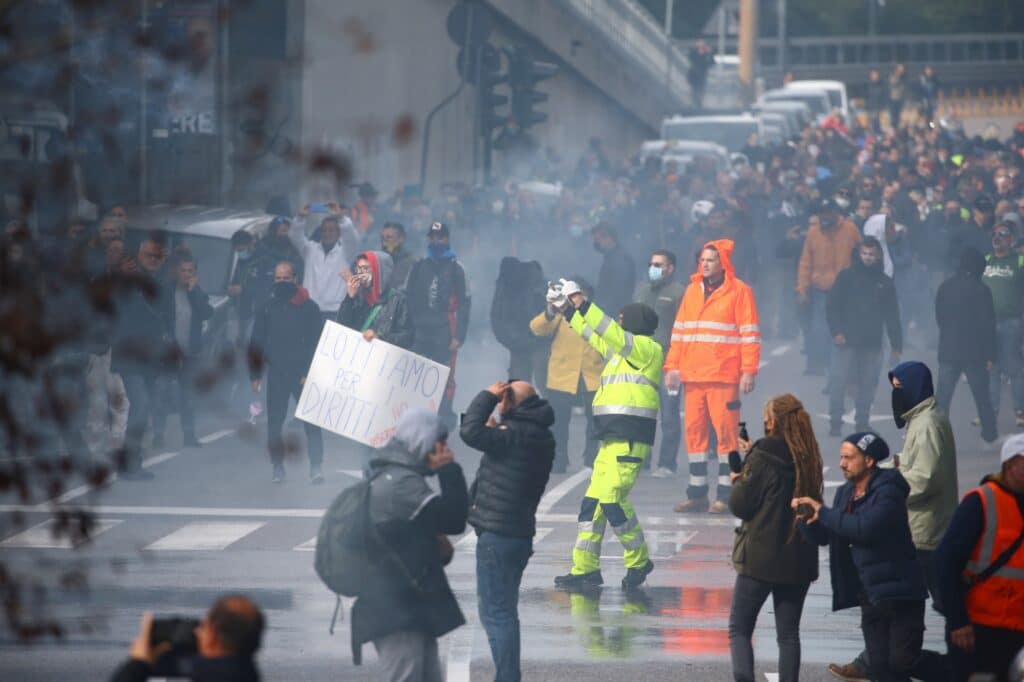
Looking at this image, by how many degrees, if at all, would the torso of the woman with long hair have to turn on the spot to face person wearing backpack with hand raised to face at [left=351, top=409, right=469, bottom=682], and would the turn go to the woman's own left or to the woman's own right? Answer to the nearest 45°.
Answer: approximately 90° to the woman's own left

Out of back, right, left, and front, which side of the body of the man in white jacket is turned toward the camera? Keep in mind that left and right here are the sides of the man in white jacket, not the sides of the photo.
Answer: front

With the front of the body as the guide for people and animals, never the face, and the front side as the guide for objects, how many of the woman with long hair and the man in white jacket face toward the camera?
1

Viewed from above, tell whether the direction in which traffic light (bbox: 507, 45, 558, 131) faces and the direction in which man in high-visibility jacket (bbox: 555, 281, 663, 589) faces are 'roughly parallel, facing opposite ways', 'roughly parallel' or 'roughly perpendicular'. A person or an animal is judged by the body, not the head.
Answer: roughly parallel, facing opposite ways

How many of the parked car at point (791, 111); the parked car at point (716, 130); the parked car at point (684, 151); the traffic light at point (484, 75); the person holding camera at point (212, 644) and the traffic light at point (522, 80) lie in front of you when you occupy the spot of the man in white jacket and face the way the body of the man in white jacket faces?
1

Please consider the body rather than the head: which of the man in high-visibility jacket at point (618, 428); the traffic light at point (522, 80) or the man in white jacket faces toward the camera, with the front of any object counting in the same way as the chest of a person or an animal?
the man in white jacket

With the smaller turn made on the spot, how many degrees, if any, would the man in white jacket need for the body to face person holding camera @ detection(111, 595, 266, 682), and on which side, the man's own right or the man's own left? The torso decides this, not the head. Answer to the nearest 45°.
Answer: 0° — they already face them

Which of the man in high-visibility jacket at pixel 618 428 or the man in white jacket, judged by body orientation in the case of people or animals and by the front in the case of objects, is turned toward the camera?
the man in white jacket

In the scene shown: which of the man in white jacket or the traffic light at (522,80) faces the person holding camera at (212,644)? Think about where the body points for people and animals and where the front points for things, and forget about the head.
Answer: the man in white jacket

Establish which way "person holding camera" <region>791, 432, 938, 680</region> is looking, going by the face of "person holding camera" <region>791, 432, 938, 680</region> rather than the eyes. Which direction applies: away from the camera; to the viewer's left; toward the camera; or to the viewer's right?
to the viewer's left

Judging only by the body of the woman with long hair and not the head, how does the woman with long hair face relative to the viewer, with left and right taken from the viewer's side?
facing away from the viewer and to the left of the viewer

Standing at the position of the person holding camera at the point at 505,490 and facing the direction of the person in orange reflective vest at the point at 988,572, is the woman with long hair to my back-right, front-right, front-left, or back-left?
front-left

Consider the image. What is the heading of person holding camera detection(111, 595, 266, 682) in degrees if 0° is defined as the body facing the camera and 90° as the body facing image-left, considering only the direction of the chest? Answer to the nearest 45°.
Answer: approximately 135°
